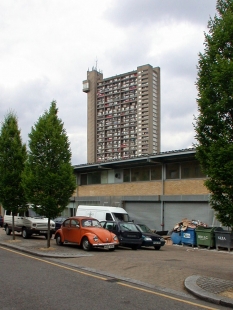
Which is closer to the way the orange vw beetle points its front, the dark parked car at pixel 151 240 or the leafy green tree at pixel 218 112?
the leafy green tree

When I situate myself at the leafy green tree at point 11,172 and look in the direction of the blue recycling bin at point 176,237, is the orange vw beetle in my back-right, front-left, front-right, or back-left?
front-right

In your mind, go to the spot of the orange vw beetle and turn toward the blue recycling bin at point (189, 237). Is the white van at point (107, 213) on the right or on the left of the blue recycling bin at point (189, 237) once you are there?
left

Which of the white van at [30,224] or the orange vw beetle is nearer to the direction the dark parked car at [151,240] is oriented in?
the orange vw beetle

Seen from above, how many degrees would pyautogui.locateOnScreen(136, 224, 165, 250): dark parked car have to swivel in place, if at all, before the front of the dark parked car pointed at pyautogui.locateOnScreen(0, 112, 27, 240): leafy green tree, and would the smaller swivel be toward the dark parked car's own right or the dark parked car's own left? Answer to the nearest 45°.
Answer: approximately 135° to the dark parked car's own right

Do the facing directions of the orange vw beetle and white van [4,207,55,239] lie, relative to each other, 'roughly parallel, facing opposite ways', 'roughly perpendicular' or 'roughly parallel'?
roughly parallel

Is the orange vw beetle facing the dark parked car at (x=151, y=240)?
no

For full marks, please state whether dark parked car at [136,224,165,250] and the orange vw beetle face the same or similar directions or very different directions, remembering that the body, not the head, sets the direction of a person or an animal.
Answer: same or similar directions

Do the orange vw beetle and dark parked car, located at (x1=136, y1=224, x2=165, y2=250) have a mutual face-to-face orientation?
no

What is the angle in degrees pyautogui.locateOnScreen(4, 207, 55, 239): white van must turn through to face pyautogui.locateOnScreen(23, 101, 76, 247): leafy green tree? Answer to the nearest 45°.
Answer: approximately 45° to its right
